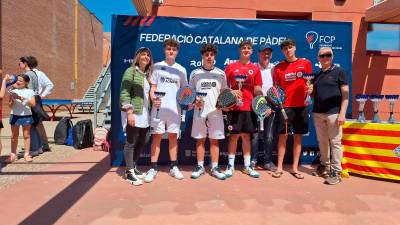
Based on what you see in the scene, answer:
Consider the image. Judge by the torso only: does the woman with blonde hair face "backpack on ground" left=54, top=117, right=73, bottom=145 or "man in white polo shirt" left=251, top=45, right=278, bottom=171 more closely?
the man in white polo shirt

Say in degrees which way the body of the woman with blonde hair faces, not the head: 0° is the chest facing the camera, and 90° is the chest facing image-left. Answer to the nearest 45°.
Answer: approximately 315°

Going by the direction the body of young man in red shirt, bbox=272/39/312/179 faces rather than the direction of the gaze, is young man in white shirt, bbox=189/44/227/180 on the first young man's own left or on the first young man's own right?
on the first young man's own right

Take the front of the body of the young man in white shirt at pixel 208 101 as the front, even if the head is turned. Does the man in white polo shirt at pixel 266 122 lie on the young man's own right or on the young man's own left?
on the young man's own left

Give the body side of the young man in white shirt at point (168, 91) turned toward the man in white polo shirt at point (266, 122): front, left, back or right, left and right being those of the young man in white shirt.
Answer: left

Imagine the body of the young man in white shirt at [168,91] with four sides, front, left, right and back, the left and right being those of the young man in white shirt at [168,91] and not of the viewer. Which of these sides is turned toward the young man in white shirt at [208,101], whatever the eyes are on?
left
